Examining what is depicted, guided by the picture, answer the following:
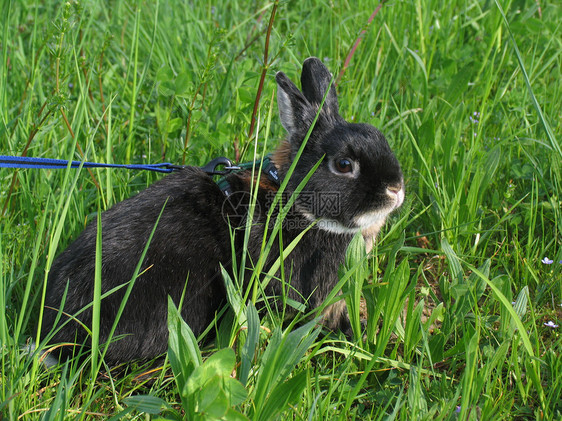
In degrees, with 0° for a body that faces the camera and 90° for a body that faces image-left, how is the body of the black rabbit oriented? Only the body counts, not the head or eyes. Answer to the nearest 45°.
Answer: approximately 270°
